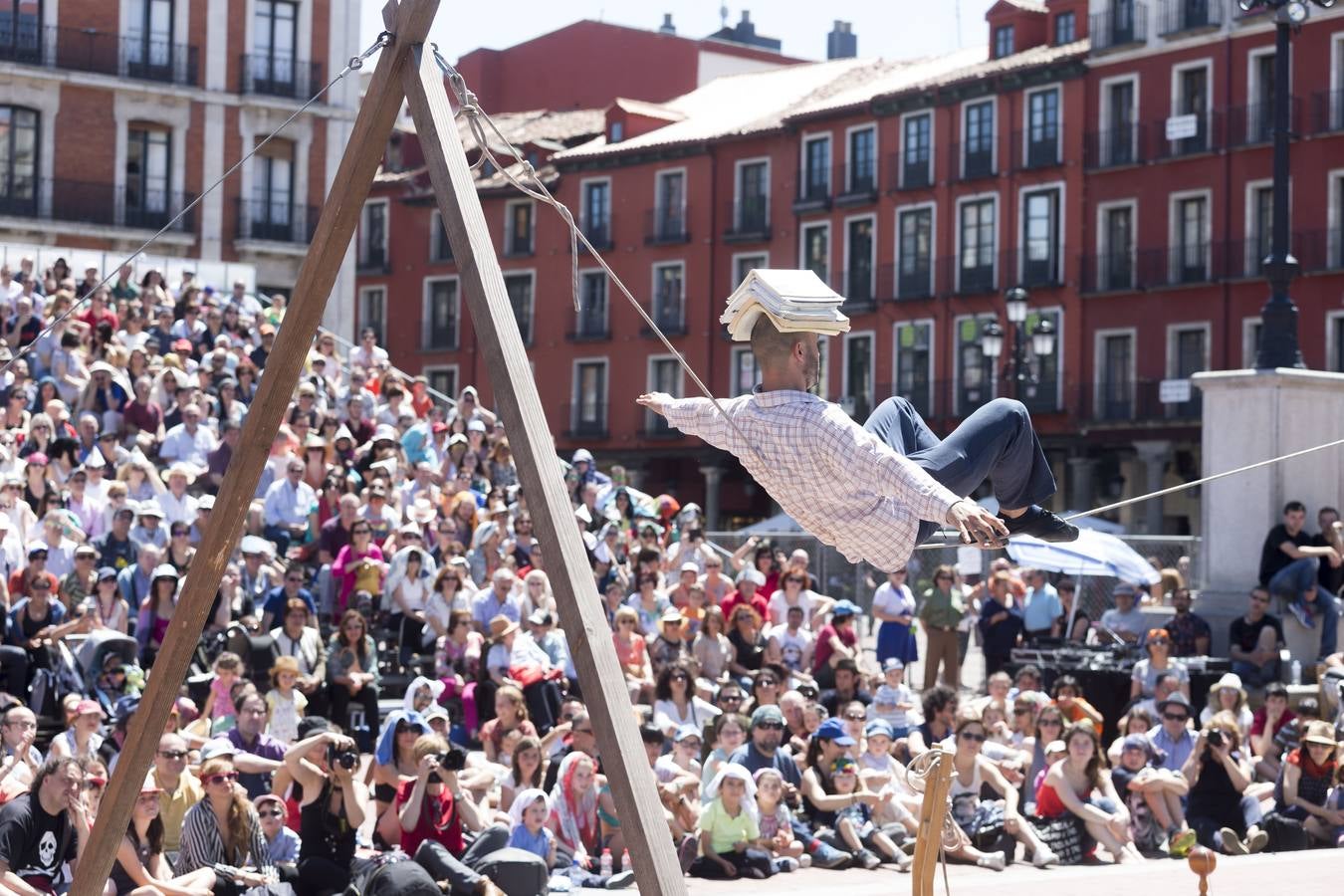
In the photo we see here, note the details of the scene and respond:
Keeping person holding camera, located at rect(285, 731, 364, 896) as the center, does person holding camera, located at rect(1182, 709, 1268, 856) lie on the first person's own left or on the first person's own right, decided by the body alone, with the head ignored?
on the first person's own left

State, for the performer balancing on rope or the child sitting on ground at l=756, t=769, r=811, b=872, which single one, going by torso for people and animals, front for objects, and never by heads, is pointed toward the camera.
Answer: the child sitting on ground

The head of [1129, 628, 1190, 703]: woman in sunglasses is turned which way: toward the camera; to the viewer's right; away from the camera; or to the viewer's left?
toward the camera

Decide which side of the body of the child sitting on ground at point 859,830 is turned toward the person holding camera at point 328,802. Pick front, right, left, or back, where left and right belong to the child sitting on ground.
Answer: right

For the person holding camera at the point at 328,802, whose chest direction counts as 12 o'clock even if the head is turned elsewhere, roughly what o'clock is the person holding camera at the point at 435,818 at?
the person holding camera at the point at 435,818 is roughly at 10 o'clock from the person holding camera at the point at 328,802.

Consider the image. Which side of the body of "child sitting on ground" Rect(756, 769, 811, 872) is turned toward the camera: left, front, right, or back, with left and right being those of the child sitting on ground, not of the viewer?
front

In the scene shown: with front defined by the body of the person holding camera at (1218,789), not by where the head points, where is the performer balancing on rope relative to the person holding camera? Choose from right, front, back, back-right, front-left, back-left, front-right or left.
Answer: front

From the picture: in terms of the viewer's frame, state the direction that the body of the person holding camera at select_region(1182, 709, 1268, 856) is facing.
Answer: toward the camera

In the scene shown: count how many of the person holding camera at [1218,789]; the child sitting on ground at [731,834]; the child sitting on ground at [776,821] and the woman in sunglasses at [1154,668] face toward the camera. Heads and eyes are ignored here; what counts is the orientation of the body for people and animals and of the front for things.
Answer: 4

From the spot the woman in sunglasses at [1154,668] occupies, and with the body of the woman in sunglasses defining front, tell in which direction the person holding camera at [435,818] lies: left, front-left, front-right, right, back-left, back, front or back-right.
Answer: front-right

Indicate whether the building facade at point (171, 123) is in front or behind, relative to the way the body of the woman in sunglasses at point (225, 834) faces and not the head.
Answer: behind

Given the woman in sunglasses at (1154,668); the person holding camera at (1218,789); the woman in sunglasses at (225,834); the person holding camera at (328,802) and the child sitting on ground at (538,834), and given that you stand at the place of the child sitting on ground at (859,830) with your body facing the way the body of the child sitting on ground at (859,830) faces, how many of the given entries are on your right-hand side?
3

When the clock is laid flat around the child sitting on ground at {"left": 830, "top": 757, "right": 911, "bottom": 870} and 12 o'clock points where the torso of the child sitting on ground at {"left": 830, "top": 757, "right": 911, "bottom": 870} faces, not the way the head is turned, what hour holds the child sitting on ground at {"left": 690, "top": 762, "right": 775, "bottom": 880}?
the child sitting on ground at {"left": 690, "top": 762, "right": 775, "bottom": 880} is roughly at 3 o'clock from the child sitting on ground at {"left": 830, "top": 757, "right": 911, "bottom": 870}.
